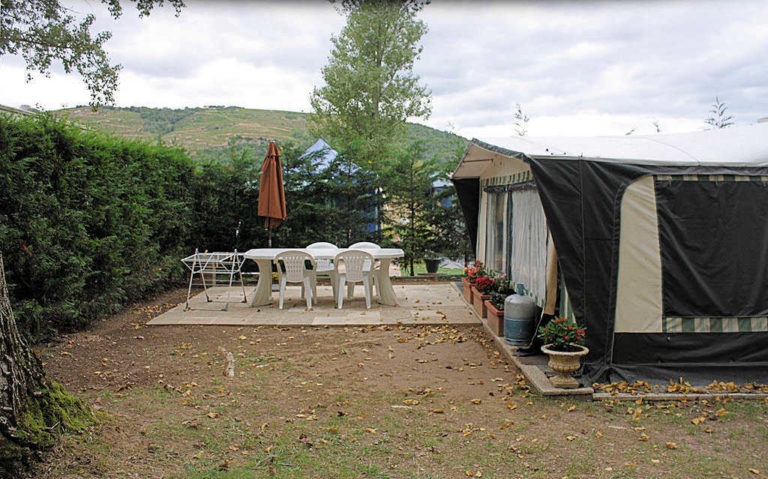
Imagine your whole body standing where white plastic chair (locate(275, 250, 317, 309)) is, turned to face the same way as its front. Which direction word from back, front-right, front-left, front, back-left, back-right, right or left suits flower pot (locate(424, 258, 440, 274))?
front-right

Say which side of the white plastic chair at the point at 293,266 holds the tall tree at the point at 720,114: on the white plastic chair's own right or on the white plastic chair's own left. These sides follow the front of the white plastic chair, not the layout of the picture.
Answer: on the white plastic chair's own right

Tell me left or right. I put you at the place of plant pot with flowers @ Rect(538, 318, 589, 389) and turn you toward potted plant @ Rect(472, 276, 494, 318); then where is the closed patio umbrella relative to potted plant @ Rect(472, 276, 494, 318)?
left

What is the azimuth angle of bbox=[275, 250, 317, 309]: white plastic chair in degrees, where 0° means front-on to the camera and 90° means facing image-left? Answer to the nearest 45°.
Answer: approximately 180°

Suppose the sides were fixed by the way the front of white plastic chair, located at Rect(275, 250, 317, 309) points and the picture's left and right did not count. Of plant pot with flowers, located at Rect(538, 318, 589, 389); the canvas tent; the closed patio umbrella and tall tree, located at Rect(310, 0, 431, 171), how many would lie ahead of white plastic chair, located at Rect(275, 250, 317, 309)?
2

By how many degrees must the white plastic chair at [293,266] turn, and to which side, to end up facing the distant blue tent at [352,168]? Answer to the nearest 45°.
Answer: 0° — it already faces it

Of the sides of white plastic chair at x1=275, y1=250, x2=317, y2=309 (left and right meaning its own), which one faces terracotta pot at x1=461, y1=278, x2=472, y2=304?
right

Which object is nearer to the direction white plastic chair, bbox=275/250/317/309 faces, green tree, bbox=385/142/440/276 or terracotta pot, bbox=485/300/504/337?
the green tree

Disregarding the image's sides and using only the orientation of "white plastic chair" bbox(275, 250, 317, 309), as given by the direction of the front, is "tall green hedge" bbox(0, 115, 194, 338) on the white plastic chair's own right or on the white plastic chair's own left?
on the white plastic chair's own left

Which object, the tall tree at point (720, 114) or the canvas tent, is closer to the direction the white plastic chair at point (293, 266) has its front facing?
the tall tree

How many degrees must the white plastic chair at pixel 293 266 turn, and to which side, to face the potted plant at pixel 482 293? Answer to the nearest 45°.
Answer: approximately 90° to its right

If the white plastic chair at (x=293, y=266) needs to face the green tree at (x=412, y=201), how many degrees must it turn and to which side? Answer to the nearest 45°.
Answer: approximately 45° to its right
